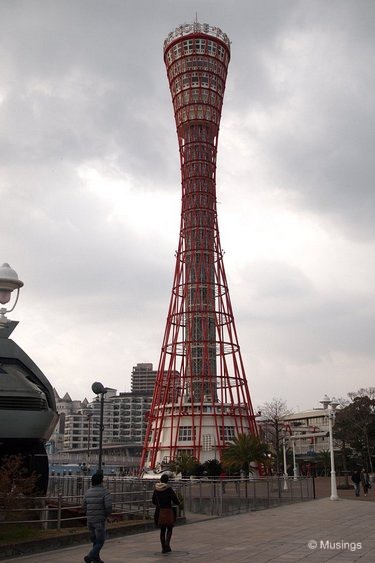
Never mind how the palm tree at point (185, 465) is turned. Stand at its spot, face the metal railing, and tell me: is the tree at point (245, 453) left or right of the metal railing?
left

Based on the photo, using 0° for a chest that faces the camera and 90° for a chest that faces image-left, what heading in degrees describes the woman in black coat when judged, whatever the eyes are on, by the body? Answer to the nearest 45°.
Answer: approximately 180°

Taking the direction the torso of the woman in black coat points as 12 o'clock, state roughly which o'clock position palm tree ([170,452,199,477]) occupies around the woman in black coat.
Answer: The palm tree is roughly at 12 o'clock from the woman in black coat.

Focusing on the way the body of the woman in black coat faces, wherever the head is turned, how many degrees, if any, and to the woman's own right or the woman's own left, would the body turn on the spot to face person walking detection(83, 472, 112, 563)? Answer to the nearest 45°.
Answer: approximately 135° to the woman's own left

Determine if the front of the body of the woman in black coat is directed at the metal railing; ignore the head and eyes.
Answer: yes
